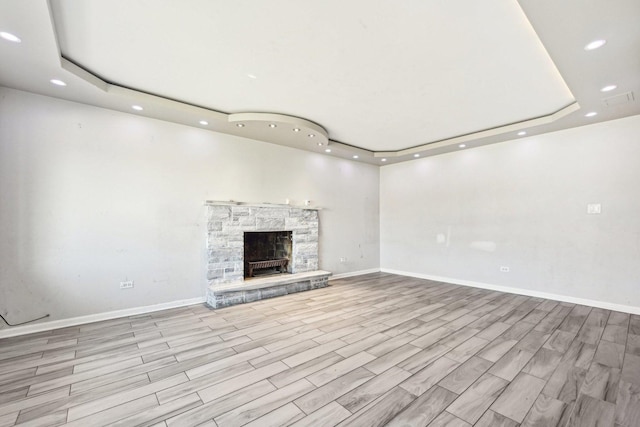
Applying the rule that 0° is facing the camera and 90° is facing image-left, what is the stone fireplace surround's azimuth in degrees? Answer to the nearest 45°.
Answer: approximately 315°

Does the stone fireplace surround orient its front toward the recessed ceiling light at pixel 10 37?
no
